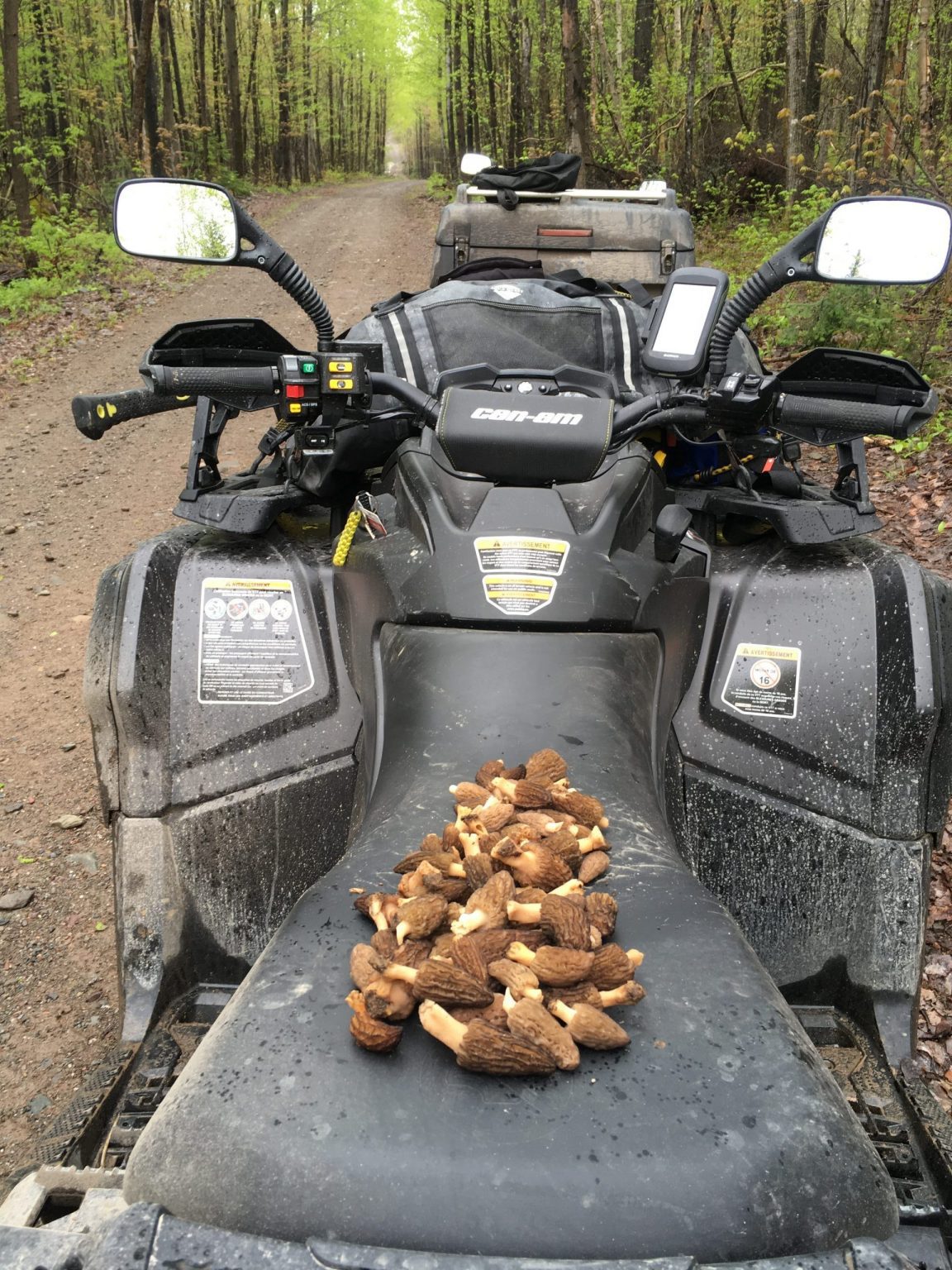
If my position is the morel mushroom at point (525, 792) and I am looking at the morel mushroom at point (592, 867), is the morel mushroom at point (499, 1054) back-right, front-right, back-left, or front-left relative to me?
front-right

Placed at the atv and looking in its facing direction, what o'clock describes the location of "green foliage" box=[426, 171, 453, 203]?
The green foliage is roughly at 12 o'clock from the atv.

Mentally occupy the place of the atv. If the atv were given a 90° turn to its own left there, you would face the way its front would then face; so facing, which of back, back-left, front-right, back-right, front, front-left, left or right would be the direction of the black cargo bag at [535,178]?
right

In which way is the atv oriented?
away from the camera

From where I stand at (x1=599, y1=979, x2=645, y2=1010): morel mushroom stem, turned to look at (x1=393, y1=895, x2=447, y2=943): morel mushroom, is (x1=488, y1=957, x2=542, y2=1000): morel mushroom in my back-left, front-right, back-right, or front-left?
front-left
